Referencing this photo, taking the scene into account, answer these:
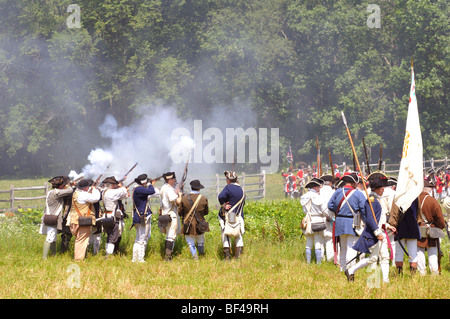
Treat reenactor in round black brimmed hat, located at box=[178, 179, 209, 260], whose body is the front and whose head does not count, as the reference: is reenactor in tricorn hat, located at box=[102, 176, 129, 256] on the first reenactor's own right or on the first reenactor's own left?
on the first reenactor's own left

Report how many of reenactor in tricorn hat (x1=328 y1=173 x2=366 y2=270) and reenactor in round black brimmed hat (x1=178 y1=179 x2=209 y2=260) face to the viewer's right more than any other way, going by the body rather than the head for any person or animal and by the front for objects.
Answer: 0

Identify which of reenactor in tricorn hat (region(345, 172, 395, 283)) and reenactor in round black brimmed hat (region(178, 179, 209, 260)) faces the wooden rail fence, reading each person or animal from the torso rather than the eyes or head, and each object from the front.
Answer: reenactor in round black brimmed hat (region(178, 179, 209, 260))

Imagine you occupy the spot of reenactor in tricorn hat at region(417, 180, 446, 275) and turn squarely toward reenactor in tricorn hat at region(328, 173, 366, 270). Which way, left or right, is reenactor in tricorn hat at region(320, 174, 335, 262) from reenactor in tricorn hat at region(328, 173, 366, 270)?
right
